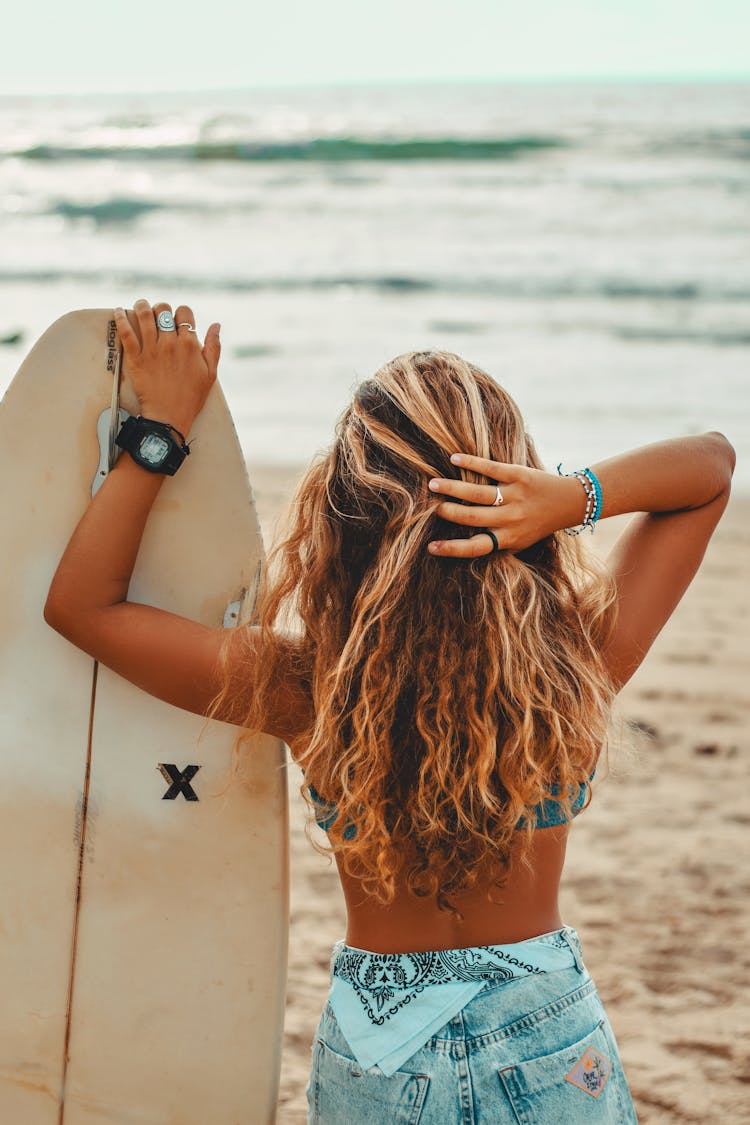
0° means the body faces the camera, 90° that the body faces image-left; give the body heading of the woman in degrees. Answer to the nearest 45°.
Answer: approximately 180°

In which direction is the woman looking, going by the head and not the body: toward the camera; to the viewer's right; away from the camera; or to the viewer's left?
away from the camera
